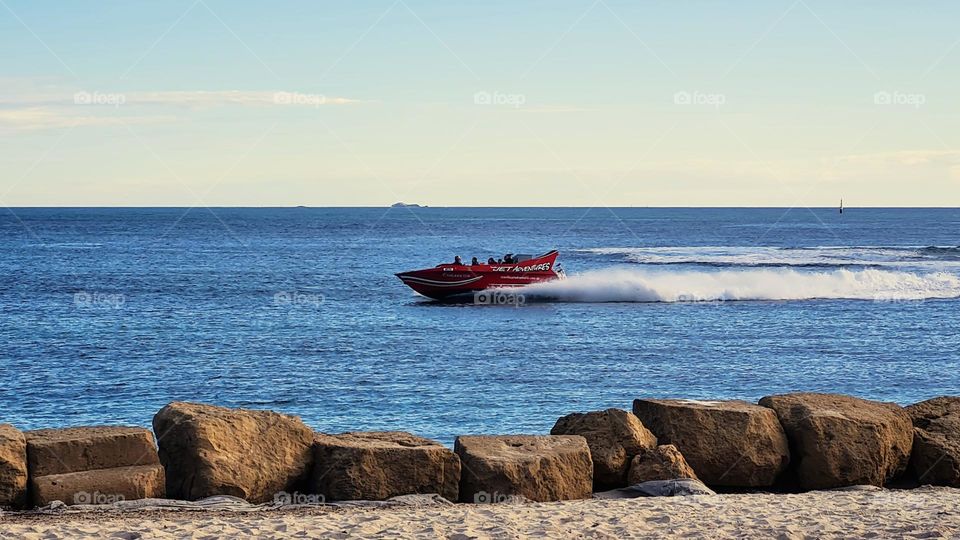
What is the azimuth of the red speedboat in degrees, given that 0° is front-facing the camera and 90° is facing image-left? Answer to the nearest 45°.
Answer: approximately 90°

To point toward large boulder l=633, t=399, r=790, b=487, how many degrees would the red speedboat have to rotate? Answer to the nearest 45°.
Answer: approximately 90° to its left

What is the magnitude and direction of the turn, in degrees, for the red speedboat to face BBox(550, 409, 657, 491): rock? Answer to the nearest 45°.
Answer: approximately 90° to its left

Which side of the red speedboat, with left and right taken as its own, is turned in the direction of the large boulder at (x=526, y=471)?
left

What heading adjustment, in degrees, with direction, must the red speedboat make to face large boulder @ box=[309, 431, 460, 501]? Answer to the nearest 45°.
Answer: approximately 90° to its left

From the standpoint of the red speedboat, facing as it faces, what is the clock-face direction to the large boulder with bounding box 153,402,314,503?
The large boulder is roughly at 9 o'clock from the red speedboat.

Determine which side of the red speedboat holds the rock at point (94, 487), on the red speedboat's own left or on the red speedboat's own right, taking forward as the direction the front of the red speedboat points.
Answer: on the red speedboat's own left

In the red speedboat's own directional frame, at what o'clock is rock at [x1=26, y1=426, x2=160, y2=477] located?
The rock is roughly at 9 o'clock from the red speedboat.

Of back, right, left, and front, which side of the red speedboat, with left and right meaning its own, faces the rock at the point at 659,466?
left

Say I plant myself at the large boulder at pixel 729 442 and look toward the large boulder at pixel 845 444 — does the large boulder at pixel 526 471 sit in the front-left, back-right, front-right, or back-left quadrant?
back-right

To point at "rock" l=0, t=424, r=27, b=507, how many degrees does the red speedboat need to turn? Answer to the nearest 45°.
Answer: approximately 90° to its left

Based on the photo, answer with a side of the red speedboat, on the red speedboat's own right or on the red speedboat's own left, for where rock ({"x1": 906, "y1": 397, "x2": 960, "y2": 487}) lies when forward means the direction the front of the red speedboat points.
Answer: on the red speedboat's own left
